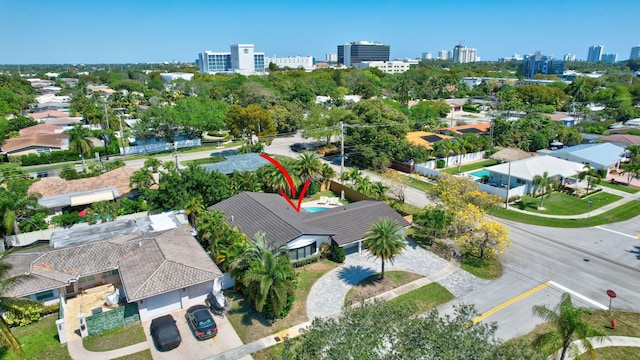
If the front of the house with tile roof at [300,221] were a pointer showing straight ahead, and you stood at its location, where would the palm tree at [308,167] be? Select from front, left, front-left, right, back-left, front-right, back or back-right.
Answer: back-left

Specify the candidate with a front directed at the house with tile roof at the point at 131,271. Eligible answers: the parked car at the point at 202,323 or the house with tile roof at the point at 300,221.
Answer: the parked car

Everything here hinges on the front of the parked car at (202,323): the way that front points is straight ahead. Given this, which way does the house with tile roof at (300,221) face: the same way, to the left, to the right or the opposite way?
the opposite way

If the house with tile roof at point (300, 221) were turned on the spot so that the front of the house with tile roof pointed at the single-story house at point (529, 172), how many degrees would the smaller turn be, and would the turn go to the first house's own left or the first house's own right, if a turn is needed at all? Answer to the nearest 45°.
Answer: approximately 90° to the first house's own left

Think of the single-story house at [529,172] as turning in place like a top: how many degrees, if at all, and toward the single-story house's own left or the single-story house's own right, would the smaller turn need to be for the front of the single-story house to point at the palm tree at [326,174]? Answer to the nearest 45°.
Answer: approximately 90° to the single-story house's own right

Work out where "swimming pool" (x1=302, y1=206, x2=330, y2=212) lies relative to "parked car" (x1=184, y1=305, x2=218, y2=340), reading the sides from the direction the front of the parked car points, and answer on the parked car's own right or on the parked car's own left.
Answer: on the parked car's own right

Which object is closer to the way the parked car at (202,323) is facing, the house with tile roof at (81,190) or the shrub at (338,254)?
the house with tile roof

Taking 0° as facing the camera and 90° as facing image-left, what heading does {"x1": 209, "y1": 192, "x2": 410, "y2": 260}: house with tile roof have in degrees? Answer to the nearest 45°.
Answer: approximately 315°

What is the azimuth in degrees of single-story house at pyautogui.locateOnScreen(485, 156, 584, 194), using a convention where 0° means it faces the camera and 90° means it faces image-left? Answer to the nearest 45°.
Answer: approximately 315°

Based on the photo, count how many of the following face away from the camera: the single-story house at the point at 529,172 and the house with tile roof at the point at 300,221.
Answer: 0

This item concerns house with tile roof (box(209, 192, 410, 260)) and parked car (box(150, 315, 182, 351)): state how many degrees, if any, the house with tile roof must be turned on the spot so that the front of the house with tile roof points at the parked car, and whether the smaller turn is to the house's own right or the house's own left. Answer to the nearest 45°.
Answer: approximately 90° to the house's own right

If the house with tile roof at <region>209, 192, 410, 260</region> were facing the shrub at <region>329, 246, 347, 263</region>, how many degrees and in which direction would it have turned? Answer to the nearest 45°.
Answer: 0° — it already faces it

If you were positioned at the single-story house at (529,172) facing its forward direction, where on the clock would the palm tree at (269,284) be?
The palm tree is roughly at 2 o'clock from the single-story house.

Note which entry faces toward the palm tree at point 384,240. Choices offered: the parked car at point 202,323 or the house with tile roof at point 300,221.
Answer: the house with tile roof

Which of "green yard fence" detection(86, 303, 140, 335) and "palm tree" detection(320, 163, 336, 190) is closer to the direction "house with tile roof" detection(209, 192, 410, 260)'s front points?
the green yard fence

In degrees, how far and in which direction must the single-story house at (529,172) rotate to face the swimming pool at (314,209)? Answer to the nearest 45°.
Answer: approximately 90° to its right
